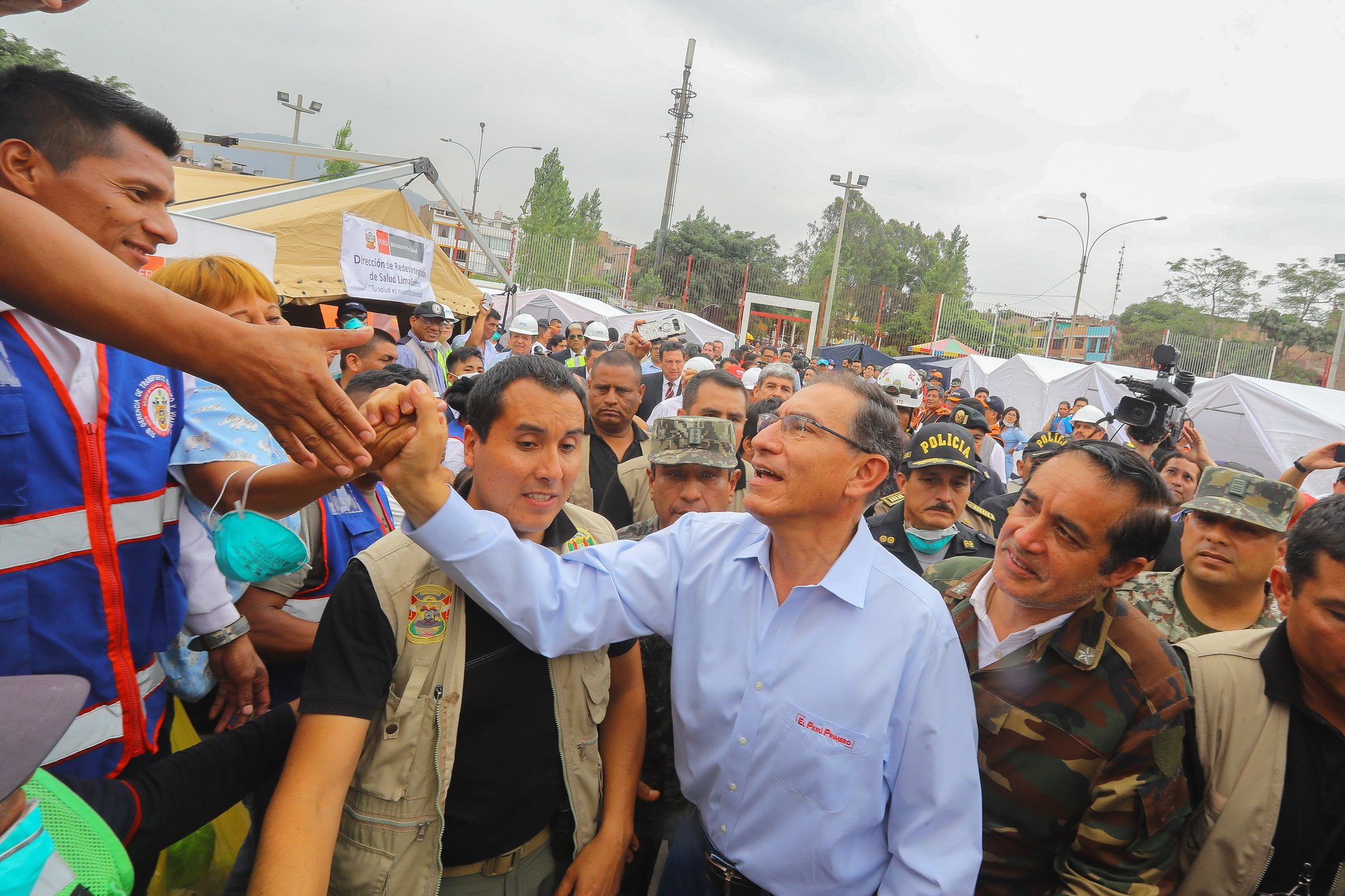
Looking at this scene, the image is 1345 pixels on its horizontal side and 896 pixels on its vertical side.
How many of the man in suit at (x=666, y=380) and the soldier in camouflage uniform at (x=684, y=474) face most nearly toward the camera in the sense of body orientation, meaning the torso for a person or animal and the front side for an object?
2

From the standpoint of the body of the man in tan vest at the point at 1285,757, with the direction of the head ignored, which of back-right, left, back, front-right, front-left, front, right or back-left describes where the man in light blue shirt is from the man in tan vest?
right

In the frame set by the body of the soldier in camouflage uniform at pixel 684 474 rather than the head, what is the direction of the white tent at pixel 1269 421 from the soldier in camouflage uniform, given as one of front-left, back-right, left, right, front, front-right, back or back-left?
back-left

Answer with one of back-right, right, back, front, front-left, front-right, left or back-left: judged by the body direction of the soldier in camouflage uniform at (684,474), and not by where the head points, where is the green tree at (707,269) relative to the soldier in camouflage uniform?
back

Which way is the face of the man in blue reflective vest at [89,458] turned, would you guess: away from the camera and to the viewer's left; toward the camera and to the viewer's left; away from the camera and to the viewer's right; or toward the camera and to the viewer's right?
toward the camera and to the viewer's right

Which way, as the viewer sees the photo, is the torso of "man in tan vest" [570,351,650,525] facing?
toward the camera

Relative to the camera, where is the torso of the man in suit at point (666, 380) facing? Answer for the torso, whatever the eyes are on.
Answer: toward the camera

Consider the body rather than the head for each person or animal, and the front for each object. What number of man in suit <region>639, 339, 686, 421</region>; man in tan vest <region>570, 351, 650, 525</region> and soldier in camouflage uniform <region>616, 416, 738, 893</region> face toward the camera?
3

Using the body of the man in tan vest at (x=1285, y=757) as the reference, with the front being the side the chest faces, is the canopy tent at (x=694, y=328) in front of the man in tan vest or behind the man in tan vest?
behind

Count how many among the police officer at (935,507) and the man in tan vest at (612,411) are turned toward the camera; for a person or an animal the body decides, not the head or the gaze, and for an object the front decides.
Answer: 2

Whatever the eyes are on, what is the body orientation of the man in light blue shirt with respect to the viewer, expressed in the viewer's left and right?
facing the viewer and to the left of the viewer

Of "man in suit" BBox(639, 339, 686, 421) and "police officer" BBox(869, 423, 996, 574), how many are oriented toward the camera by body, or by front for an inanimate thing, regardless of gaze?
2

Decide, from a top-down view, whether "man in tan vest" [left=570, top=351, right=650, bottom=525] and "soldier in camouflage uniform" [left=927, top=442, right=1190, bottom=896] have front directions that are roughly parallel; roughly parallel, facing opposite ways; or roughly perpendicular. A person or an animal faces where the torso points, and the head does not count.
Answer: roughly perpendicular

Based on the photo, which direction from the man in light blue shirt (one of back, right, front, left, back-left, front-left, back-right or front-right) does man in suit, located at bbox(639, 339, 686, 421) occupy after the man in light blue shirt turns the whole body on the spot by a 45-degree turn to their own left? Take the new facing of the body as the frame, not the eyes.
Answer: back
